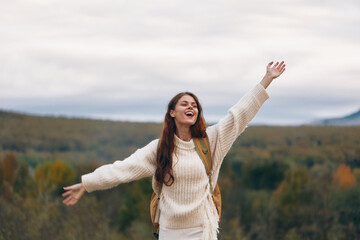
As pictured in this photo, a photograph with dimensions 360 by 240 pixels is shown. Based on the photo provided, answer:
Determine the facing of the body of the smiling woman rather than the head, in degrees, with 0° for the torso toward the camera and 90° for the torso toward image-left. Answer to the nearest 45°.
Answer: approximately 0°

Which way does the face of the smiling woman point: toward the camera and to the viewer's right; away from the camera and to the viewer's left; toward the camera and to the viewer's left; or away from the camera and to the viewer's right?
toward the camera and to the viewer's right
